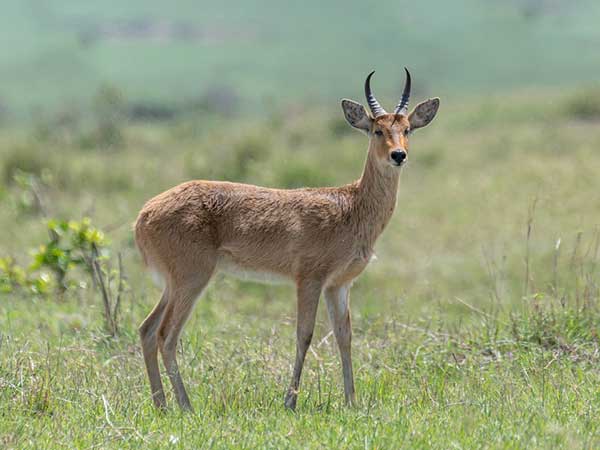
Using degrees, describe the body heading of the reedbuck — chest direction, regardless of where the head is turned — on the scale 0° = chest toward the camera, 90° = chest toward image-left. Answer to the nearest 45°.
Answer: approximately 270°

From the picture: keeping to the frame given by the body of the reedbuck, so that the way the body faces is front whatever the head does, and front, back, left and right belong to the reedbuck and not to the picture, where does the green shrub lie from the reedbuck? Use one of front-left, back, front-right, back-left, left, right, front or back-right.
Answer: back-left
